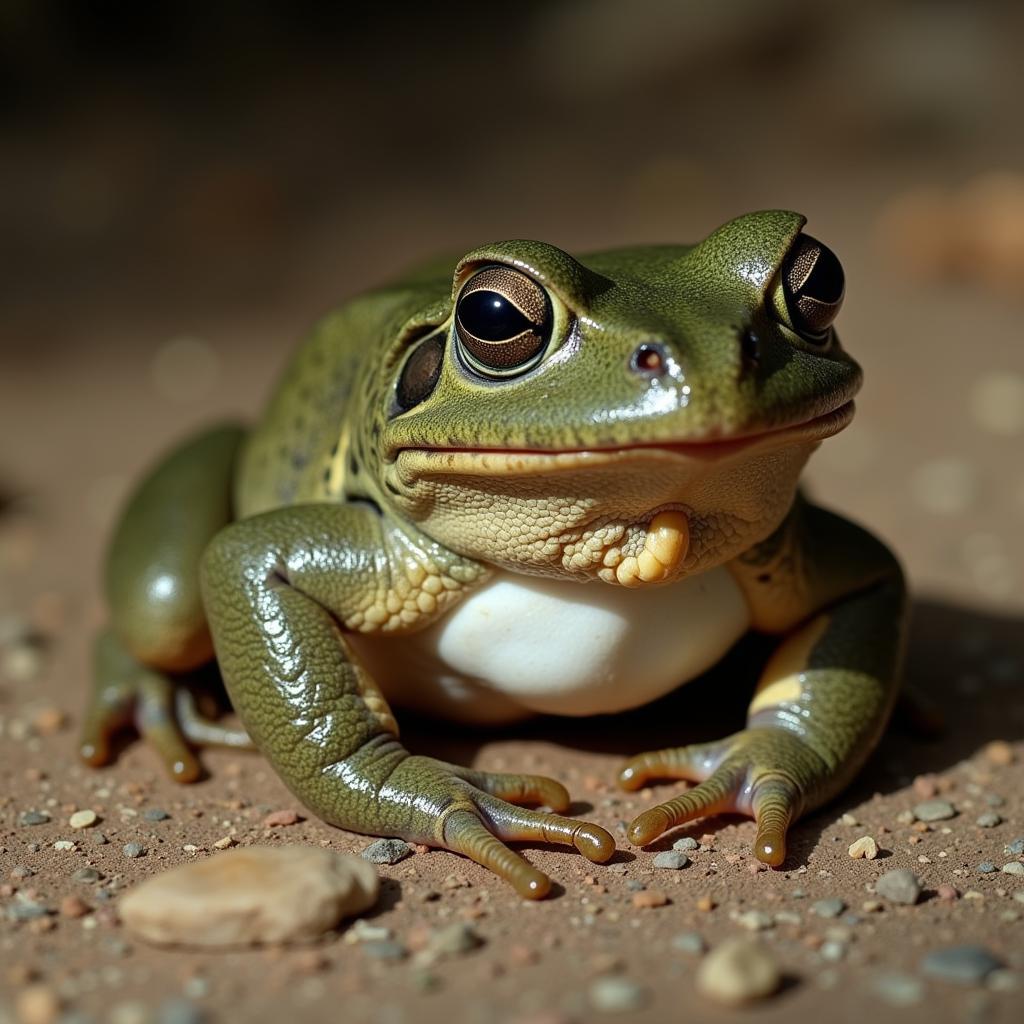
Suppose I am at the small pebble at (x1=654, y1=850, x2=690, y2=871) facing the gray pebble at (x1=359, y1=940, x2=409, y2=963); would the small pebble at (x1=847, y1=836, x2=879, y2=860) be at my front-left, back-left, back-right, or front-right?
back-left

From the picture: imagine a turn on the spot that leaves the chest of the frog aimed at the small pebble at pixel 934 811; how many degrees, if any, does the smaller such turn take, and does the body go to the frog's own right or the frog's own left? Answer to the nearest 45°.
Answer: approximately 45° to the frog's own left

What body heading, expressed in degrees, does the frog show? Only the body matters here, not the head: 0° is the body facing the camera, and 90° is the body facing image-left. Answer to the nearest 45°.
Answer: approximately 315°

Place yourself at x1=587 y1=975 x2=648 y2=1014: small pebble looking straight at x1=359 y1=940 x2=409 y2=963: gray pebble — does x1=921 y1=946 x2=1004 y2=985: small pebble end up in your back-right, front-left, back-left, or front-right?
back-right

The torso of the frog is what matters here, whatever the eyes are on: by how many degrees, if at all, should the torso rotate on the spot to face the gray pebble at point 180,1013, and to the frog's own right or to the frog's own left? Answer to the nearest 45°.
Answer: approximately 90° to the frog's own right
